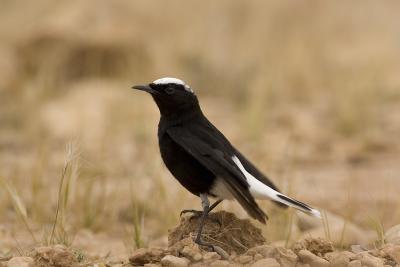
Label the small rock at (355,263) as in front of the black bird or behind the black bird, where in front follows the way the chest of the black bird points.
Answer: behind

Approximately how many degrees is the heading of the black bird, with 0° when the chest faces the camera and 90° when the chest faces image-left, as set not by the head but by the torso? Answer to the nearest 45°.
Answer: approximately 90°

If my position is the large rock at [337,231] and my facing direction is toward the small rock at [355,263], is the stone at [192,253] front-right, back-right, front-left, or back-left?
front-right

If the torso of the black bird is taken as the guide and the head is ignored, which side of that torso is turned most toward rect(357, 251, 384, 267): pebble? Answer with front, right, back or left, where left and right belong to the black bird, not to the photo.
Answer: back

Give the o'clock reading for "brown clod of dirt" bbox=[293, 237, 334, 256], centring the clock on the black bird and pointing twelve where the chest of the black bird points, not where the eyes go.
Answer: The brown clod of dirt is roughly at 6 o'clock from the black bird.
